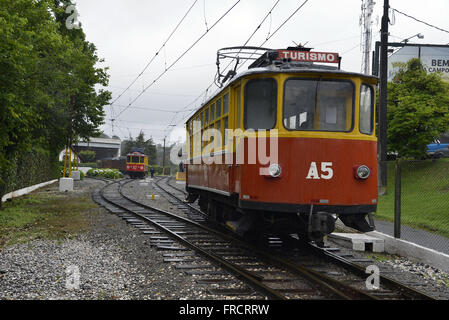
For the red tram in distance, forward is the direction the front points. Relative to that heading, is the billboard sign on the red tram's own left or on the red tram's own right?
on the red tram's own left

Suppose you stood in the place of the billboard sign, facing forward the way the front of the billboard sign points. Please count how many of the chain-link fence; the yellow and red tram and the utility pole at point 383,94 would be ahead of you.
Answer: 3

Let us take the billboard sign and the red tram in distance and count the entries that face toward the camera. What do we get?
2

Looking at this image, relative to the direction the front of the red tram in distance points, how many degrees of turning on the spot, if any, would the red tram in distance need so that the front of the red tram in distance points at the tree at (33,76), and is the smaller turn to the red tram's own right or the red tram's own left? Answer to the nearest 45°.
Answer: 0° — it already faces it

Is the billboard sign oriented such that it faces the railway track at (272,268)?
yes

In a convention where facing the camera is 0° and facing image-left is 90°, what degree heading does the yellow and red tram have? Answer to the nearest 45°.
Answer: approximately 315°

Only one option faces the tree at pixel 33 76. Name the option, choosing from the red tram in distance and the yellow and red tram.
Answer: the red tram in distance

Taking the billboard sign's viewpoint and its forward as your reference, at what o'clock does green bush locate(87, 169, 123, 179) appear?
The green bush is roughly at 3 o'clock from the billboard sign.

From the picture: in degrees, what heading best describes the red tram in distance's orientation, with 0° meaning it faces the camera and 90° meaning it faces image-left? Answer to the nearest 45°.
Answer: approximately 0°
